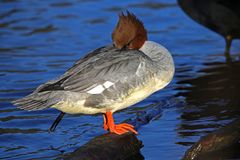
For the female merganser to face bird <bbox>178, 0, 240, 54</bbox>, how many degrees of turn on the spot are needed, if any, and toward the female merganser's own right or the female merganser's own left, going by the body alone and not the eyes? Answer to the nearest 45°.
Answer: approximately 45° to the female merganser's own left

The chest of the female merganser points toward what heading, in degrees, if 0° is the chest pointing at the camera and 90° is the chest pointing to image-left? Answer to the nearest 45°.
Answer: approximately 270°
